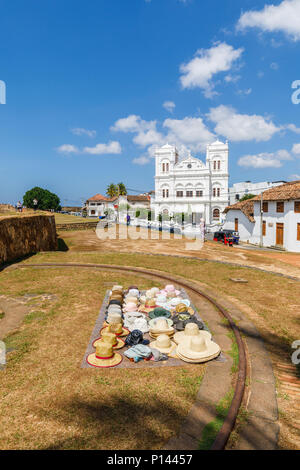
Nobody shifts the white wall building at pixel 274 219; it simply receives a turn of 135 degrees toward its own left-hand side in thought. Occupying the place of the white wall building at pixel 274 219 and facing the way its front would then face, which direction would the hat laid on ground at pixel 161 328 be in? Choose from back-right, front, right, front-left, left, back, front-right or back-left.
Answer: right

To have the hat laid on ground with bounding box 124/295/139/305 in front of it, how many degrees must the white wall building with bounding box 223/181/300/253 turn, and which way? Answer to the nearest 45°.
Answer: approximately 45° to its left

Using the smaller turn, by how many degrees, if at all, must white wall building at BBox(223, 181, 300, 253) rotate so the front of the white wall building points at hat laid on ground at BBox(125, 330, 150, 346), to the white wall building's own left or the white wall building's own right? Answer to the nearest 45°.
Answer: approximately 45° to the white wall building's own left

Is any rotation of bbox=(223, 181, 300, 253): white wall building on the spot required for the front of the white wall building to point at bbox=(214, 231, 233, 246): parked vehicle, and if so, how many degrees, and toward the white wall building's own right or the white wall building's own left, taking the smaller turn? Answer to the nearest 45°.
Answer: approximately 45° to the white wall building's own right

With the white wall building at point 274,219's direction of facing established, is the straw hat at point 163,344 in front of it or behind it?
in front

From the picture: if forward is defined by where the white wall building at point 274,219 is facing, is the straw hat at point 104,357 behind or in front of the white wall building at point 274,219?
in front

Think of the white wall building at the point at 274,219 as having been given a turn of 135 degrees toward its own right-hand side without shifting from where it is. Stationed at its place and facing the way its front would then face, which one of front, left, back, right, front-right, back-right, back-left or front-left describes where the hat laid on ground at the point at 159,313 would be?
back

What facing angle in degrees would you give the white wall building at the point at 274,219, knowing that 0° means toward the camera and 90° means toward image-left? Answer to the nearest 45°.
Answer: approximately 45°

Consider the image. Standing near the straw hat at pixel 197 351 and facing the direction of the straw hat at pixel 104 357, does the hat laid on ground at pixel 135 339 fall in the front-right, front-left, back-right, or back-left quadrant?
front-right

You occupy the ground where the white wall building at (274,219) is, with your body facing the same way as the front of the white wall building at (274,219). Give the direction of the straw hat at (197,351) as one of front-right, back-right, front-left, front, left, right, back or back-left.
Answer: front-left
